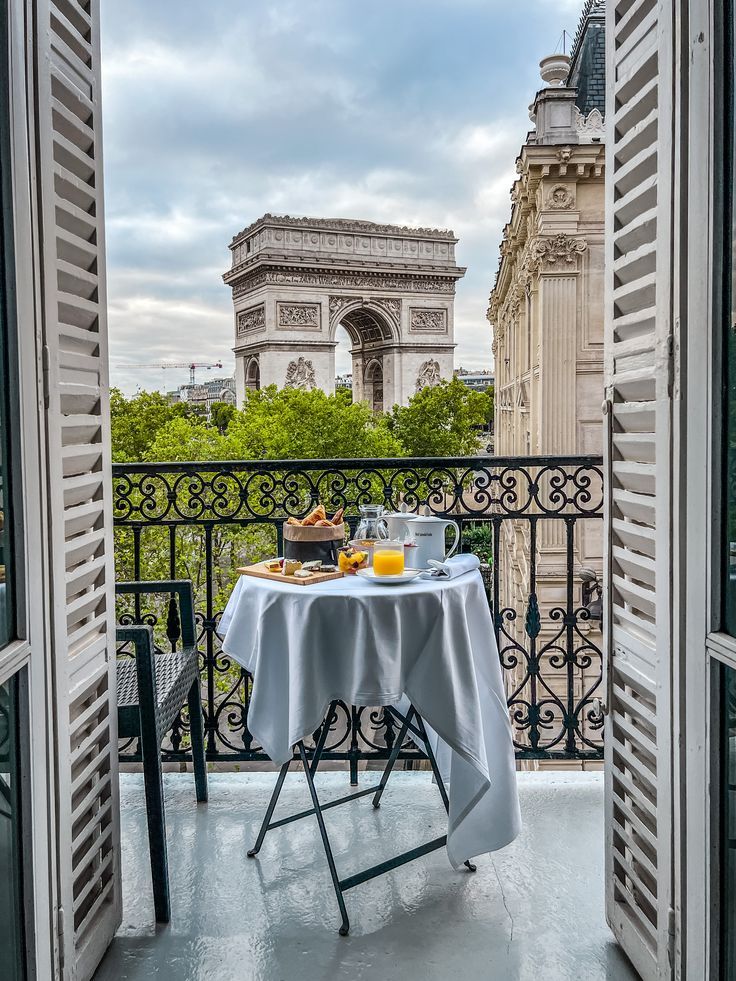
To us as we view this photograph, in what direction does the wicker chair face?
facing to the right of the viewer

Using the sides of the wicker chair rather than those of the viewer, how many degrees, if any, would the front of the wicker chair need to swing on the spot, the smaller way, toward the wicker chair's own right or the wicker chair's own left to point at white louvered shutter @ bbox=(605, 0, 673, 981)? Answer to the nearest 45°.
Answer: approximately 45° to the wicker chair's own right

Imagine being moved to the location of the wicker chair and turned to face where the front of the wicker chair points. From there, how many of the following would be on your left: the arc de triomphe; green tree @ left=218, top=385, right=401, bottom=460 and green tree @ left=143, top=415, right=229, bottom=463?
3

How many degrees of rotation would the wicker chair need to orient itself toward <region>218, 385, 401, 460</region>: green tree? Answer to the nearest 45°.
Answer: approximately 90° to its left

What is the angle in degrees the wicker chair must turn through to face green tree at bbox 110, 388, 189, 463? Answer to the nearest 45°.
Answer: approximately 90° to its left
